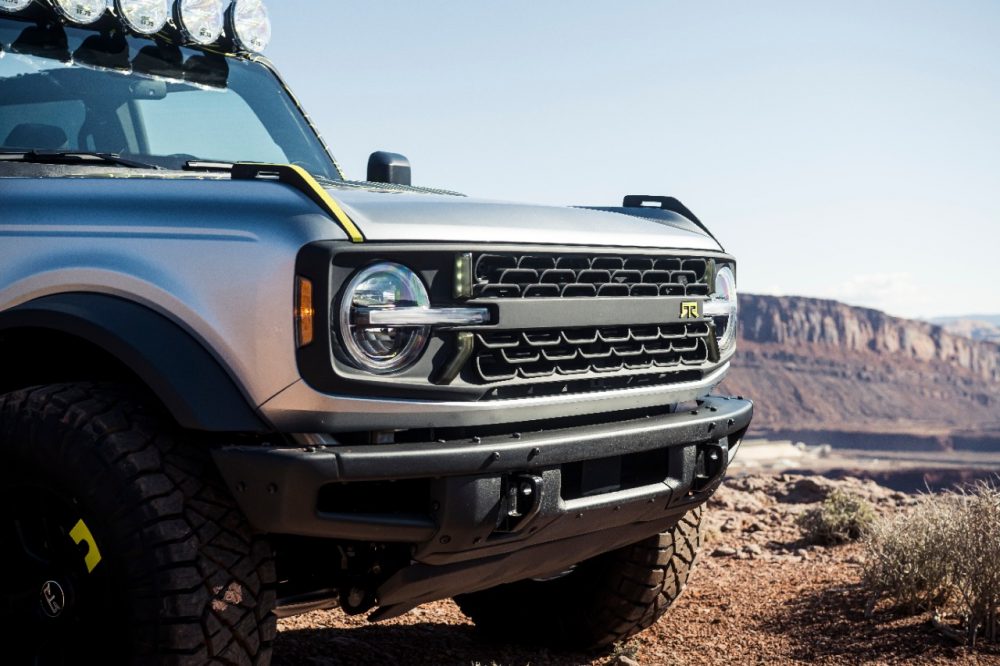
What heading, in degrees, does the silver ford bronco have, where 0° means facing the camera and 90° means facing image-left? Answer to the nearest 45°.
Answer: approximately 315°

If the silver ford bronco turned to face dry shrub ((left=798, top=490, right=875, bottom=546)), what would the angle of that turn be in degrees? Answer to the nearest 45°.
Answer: approximately 90° to its left

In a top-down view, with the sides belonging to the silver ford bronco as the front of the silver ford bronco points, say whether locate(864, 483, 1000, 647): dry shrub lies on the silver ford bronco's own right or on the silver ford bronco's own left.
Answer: on the silver ford bronco's own left
